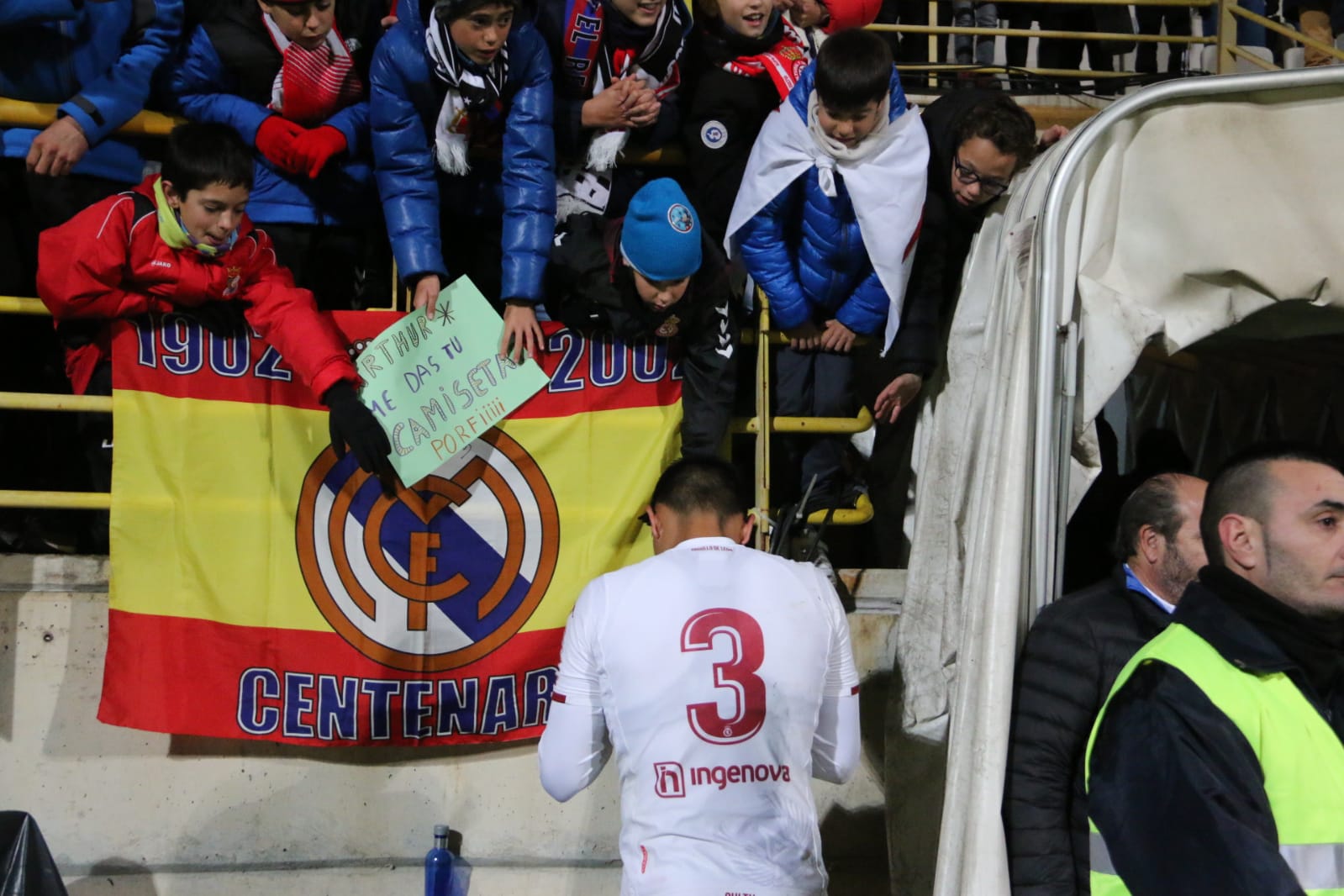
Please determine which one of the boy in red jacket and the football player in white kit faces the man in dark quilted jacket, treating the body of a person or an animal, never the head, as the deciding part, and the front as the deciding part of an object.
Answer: the boy in red jacket

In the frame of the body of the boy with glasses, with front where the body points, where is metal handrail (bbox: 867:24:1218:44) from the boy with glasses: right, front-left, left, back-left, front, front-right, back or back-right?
back

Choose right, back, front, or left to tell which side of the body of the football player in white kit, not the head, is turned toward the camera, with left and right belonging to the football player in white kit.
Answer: back

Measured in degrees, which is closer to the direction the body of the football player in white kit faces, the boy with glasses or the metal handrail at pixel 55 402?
the boy with glasses

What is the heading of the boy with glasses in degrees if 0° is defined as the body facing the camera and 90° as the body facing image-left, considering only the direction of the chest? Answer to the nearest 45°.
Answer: approximately 0°

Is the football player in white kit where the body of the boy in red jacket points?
yes

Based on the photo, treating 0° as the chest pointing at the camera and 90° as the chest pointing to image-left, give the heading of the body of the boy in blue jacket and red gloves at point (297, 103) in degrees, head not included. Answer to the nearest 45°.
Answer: approximately 0°

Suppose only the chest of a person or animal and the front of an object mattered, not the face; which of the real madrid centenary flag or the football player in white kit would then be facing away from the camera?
the football player in white kit

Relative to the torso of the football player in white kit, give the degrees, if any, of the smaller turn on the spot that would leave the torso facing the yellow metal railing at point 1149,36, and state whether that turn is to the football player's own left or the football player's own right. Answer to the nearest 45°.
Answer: approximately 45° to the football player's own right

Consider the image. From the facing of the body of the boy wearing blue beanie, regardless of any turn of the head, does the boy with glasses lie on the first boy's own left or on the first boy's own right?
on the first boy's own left
